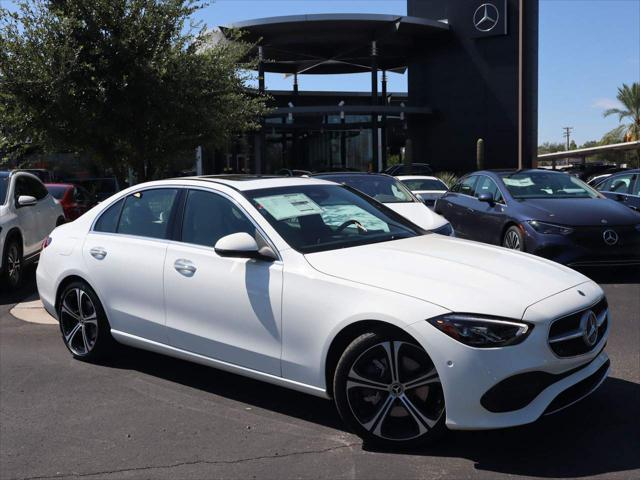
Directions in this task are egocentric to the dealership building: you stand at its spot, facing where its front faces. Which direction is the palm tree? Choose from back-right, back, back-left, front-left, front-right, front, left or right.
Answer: back-left

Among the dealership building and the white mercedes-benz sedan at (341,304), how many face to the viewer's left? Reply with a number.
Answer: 0

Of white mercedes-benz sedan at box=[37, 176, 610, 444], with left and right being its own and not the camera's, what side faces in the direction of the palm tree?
left

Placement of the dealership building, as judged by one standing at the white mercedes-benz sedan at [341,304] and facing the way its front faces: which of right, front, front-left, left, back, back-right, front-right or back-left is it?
back-left

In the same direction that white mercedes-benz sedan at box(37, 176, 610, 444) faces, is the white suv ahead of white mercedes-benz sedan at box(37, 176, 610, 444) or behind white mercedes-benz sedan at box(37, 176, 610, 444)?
behind

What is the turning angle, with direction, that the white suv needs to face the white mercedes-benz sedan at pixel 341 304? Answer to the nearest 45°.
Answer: approximately 45° to its left

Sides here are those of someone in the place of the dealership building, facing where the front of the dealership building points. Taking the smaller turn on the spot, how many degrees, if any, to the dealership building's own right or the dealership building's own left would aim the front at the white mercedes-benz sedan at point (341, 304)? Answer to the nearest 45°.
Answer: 0° — it already faces it
